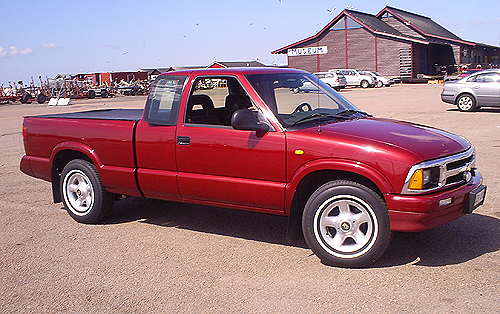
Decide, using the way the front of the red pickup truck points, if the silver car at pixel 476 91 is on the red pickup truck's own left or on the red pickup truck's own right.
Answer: on the red pickup truck's own left

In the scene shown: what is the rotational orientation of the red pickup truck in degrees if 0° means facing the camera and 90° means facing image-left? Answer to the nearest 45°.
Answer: approximately 315°
